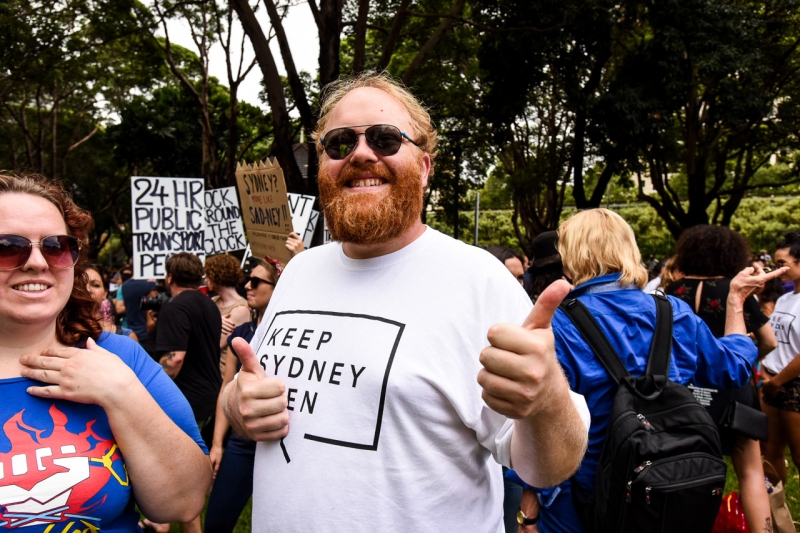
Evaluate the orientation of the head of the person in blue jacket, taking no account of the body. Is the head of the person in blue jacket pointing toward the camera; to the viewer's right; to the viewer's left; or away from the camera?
away from the camera

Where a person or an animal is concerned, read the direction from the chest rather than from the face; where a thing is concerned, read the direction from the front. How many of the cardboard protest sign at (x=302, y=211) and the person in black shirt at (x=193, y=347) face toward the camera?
1

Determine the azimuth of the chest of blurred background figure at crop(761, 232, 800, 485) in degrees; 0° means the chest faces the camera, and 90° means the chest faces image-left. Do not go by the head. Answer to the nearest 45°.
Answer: approximately 45°

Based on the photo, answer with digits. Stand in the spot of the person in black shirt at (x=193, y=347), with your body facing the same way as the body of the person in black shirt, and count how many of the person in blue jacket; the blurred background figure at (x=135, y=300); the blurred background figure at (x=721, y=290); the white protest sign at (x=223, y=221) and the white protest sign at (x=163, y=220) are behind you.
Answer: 2

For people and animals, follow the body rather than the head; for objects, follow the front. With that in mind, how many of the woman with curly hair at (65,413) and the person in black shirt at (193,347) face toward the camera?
1

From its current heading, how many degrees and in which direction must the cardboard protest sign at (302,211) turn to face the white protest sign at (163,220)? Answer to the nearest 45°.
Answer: approximately 135° to its right

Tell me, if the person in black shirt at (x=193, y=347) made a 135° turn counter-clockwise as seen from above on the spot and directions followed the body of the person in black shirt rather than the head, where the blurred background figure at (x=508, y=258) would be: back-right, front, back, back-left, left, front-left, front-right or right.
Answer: left

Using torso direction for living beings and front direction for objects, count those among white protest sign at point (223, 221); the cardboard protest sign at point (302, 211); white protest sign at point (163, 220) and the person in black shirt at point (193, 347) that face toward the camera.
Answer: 3

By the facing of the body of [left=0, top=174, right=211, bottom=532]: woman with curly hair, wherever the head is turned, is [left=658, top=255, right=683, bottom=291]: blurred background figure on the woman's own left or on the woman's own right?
on the woman's own left

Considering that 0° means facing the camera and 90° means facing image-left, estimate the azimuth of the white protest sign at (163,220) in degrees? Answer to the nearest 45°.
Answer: approximately 0°

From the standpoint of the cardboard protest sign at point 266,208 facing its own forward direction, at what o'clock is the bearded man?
The bearded man is roughly at 12 o'clock from the cardboard protest sign.
